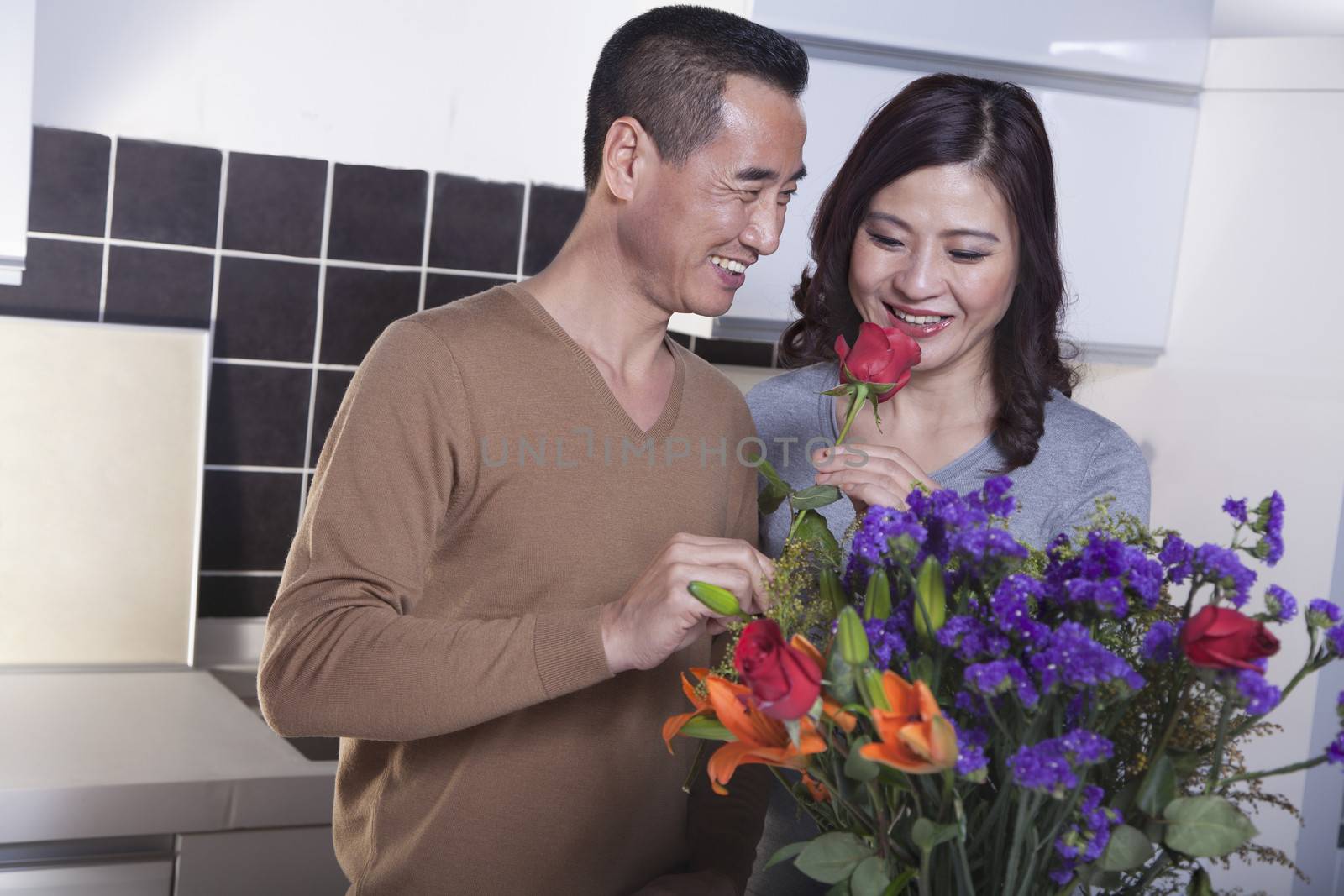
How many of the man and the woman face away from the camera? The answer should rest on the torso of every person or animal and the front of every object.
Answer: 0

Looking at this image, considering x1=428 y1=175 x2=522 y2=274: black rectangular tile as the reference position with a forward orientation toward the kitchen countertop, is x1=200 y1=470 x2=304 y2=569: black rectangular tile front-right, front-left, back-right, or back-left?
front-right

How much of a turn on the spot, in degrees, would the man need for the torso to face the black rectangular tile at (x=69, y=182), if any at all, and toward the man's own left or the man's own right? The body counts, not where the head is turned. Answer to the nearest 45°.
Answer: approximately 180°

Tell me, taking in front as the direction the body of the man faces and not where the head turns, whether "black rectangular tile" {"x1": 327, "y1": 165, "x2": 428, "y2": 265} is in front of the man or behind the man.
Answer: behind

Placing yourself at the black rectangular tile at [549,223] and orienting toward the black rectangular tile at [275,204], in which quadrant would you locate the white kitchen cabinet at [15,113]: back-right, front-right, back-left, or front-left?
front-left

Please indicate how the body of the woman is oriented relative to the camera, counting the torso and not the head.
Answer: toward the camera

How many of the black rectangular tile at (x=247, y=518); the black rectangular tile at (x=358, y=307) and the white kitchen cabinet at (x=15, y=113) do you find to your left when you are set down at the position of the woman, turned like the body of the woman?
0

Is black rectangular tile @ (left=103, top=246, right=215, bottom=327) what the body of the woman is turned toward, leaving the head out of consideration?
no

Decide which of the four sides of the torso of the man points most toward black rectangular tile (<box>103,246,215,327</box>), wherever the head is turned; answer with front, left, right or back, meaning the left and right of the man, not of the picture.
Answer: back

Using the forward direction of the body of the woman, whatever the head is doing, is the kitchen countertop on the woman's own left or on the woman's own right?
on the woman's own right

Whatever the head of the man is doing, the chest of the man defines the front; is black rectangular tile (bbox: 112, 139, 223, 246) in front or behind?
behind

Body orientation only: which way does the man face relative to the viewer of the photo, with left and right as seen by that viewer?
facing the viewer and to the right of the viewer

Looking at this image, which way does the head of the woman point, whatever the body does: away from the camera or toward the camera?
toward the camera
